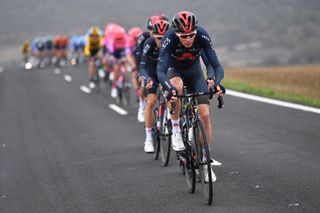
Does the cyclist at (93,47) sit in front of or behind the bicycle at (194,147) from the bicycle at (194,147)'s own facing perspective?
behind

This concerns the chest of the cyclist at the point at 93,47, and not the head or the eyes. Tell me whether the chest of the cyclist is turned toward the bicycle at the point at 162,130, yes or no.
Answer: yes

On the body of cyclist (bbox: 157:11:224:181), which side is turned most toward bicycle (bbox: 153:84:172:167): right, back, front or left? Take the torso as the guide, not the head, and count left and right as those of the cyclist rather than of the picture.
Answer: back

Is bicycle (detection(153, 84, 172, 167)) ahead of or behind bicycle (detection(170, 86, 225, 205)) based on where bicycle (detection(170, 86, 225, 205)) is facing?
behind

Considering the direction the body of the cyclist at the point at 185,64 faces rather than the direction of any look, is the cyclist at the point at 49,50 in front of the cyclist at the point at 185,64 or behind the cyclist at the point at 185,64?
behind

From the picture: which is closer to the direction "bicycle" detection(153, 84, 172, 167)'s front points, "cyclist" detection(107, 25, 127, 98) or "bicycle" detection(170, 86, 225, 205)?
the bicycle

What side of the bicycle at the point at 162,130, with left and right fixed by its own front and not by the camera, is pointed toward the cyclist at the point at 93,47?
back

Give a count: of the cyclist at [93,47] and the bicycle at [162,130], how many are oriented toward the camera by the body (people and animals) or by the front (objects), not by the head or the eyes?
2
